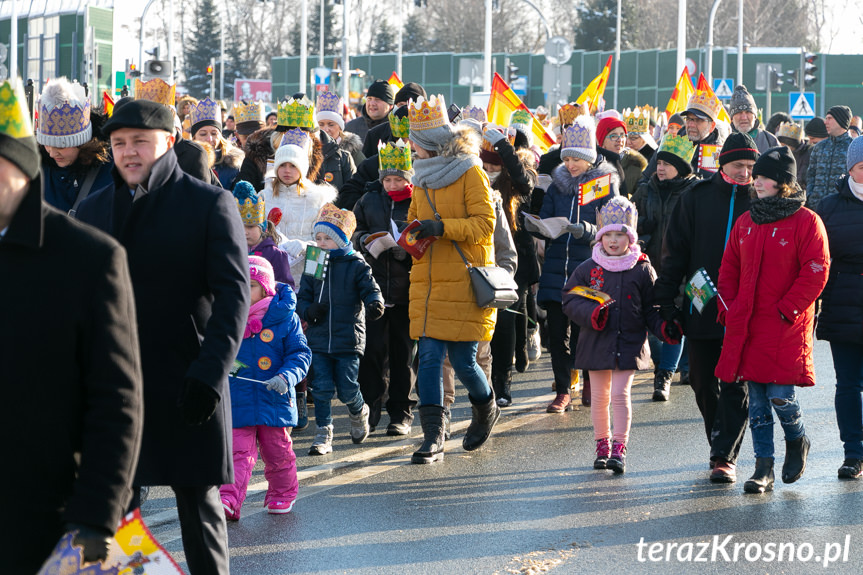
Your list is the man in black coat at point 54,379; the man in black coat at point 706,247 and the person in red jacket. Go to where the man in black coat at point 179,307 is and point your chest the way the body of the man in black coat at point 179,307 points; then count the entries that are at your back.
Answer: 2

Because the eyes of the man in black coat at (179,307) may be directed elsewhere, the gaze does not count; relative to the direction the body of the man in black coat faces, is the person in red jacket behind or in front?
behind

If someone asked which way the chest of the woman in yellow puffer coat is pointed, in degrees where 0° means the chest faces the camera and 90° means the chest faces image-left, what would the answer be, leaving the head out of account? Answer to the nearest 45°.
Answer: approximately 45°

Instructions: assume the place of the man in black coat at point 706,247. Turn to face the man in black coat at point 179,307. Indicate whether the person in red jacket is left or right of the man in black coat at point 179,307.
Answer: left
